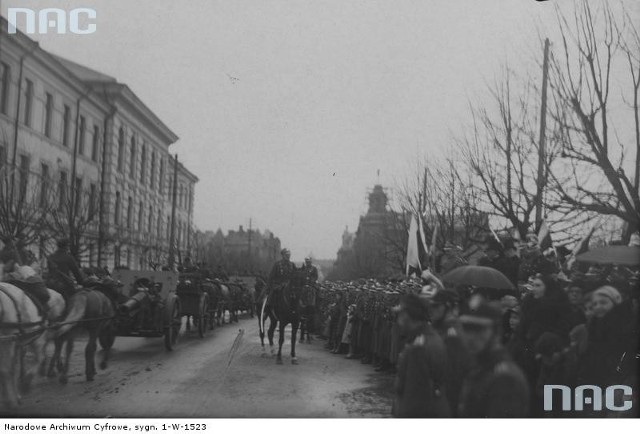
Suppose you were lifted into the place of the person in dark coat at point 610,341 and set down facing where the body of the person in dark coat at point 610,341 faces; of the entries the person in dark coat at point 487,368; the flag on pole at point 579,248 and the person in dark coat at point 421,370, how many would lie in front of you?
2

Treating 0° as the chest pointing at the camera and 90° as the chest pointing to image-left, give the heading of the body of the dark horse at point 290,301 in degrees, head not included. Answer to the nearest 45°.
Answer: approximately 315°
